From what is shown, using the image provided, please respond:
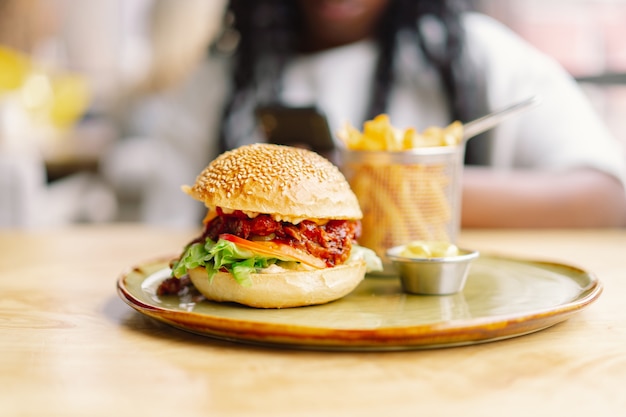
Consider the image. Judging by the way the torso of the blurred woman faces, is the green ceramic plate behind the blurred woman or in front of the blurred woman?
in front

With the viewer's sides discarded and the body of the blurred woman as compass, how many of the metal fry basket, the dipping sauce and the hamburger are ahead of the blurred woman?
3

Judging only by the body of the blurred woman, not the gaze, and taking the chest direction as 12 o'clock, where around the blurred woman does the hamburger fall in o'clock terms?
The hamburger is roughly at 12 o'clock from the blurred woman.

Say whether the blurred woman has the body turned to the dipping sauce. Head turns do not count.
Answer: yes

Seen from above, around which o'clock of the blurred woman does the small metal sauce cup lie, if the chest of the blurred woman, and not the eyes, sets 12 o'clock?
The small metal sauce cup is roughly at 12 o'clock from the blurred woman.

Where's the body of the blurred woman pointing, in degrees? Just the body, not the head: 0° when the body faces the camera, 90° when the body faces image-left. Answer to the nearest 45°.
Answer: approximately 0°

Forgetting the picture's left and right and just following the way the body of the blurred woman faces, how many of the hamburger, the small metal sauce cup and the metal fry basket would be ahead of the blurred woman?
3

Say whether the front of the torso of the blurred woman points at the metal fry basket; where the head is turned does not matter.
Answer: yes
